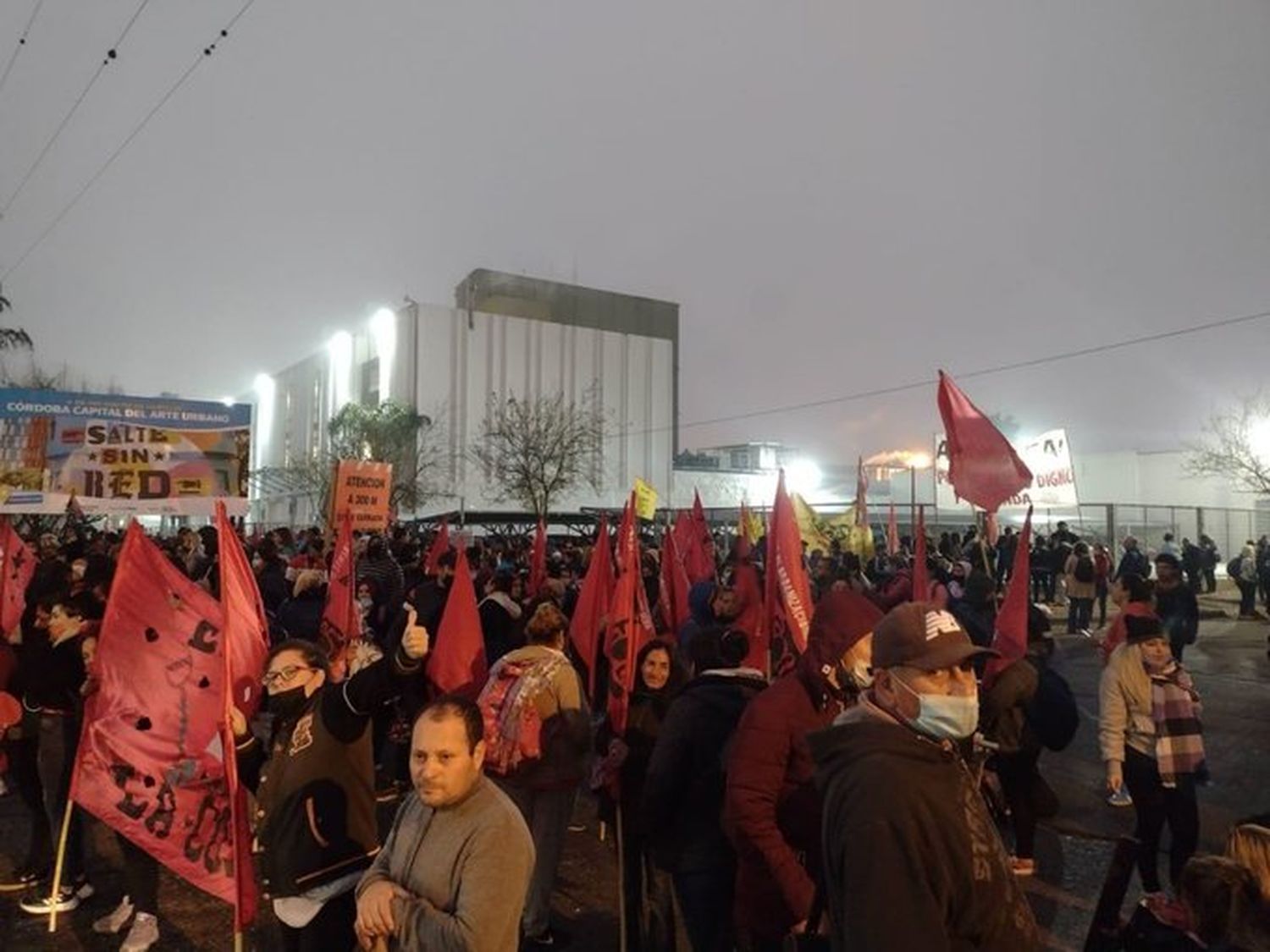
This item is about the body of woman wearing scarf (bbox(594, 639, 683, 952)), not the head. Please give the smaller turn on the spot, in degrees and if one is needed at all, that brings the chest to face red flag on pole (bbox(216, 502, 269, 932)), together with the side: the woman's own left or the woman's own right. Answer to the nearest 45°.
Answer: approximately 45° to the woman's own right

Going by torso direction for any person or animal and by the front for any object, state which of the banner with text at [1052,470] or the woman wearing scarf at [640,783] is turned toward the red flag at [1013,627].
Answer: the banner with text

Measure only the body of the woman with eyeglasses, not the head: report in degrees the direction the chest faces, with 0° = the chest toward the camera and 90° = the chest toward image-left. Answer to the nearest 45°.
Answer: approximately 45°

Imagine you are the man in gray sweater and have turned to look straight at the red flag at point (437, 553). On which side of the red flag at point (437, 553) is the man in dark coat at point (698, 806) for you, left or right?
right

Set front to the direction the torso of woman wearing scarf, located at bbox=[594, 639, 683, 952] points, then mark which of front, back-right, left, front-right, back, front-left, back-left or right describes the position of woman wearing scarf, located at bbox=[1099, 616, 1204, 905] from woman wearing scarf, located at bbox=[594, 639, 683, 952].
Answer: back-left

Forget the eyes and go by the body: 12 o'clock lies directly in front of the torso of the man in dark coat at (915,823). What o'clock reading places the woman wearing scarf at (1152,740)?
The woman wearing scarf is roughly at 8 o'clock from the man in dark coat.

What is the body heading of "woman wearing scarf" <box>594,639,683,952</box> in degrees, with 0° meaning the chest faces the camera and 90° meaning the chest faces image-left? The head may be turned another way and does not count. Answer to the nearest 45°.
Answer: approximately 45°

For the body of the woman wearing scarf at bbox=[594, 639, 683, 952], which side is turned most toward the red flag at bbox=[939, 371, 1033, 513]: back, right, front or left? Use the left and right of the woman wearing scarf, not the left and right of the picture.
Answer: back
